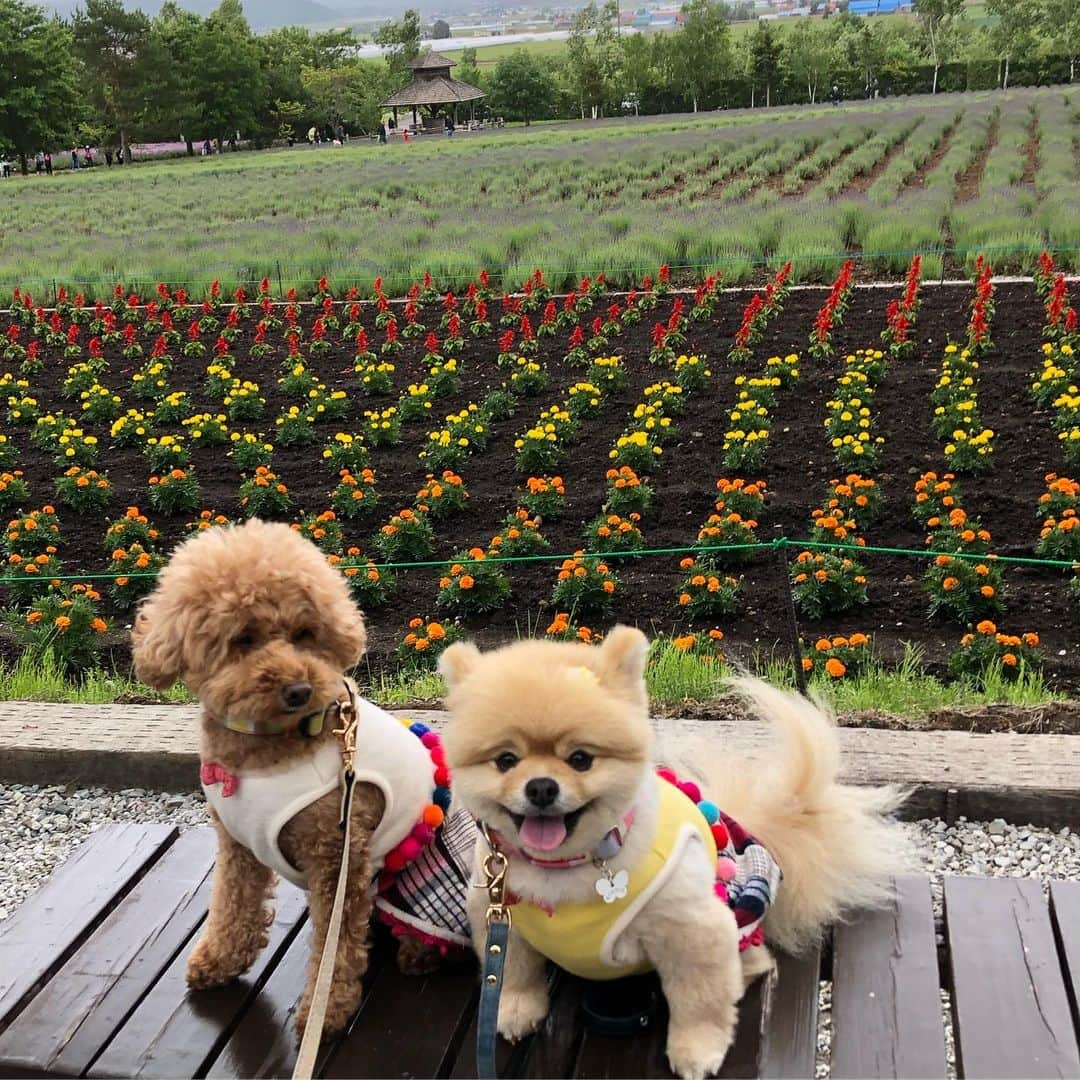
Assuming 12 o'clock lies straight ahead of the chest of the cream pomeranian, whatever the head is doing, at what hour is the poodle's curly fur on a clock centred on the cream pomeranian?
The poodle's curly fur is roughly at 2 o'clock from the cream pomeranian.

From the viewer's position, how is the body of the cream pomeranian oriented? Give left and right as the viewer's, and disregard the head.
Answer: facing the viewer and to the left of the viewer
